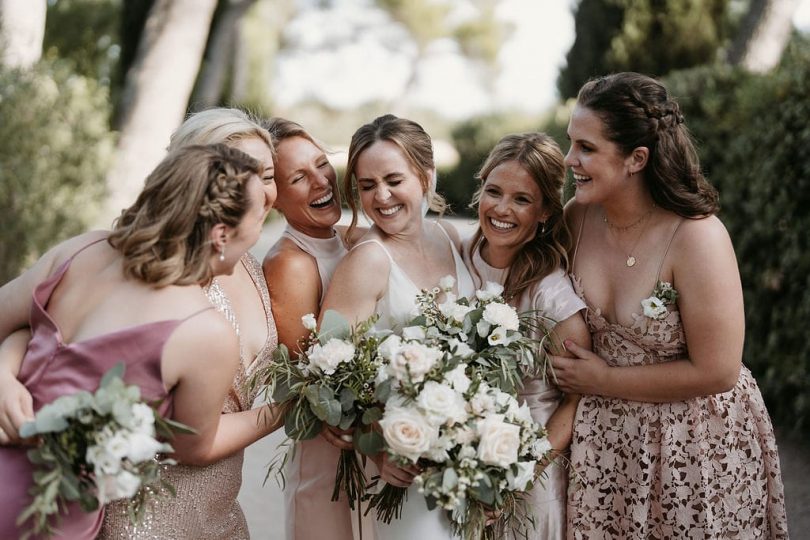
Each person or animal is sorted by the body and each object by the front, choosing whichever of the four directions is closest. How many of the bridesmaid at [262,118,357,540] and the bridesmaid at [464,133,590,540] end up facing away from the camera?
0

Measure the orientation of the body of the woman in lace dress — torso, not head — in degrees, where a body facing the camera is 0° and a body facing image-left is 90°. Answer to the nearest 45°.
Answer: approximately 45°

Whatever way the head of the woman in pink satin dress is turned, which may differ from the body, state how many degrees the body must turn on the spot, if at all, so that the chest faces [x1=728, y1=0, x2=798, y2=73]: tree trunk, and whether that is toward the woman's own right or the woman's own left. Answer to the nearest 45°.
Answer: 0° — they already face it

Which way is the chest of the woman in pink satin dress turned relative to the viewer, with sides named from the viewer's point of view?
facing away from the viewer and to the right of the viewer

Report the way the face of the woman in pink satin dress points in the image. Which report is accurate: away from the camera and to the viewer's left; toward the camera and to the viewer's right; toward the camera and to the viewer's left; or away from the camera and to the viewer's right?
away from the camera and to the viewer's right

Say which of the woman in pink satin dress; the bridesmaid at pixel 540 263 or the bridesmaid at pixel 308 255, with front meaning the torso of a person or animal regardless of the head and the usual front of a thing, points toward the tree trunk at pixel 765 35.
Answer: the woman in pink satin dress

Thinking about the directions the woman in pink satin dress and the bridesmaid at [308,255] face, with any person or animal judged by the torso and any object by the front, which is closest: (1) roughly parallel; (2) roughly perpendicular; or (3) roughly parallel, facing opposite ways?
roughly perpendicular

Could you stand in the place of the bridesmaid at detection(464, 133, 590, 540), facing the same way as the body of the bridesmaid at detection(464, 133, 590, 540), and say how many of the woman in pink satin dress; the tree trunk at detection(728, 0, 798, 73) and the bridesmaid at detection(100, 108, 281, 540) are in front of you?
2

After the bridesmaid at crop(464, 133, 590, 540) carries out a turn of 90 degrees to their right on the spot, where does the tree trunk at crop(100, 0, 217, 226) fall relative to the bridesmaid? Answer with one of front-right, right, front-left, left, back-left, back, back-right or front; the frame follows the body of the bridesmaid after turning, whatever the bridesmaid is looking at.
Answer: front

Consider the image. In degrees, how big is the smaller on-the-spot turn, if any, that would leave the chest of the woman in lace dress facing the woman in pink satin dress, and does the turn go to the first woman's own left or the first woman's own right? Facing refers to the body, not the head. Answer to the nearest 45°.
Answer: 0° — they already face them
